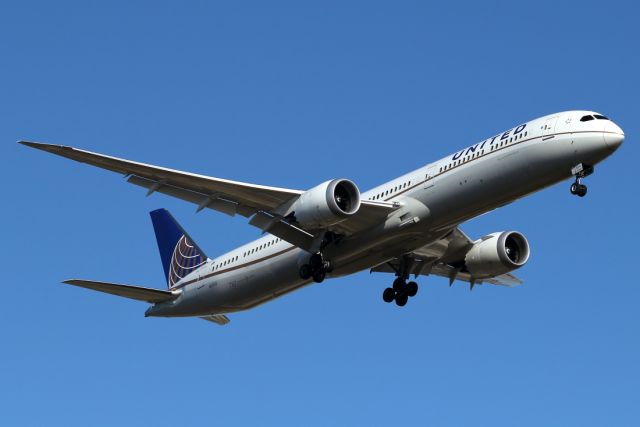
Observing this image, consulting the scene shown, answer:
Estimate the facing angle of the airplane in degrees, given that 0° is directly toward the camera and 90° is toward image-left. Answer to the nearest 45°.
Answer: approximately 315°
